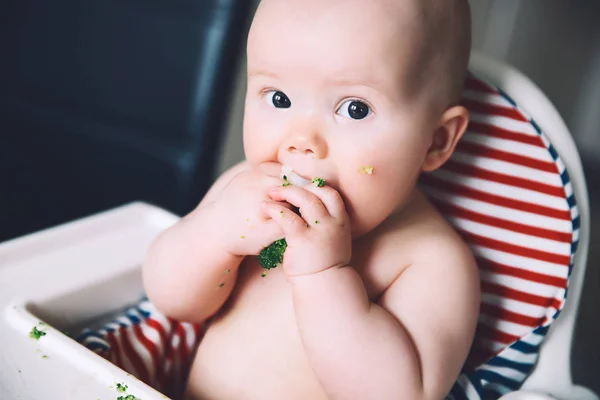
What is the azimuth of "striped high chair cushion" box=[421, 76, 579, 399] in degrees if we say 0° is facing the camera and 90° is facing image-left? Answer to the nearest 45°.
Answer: approximately 45°
